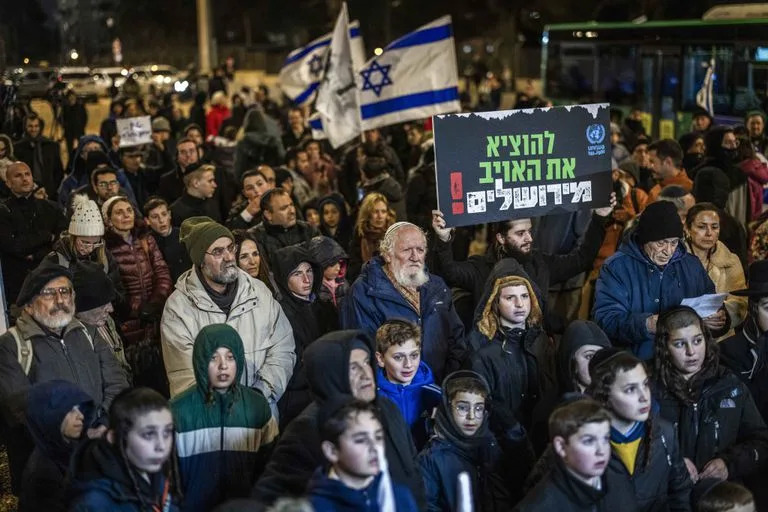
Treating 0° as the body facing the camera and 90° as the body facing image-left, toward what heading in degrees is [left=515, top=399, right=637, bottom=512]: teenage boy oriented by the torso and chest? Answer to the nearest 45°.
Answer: approximately 315°

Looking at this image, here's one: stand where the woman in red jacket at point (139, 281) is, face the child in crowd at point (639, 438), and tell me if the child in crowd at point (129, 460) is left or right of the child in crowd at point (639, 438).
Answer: right

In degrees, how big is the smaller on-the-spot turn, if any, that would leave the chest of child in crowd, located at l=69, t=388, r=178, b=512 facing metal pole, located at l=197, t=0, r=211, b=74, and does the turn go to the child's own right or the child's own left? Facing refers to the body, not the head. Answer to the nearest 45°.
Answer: approximately 135° to the child's own left

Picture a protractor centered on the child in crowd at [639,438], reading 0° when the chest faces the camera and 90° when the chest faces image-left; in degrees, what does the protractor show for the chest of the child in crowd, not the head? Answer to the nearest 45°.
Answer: approximately 315°
